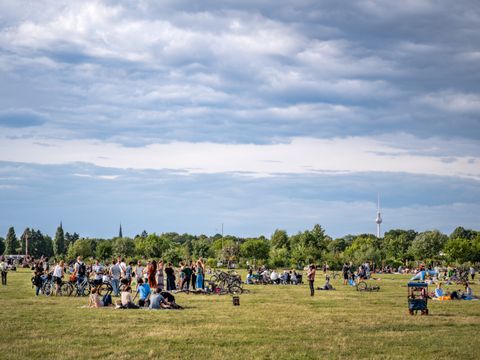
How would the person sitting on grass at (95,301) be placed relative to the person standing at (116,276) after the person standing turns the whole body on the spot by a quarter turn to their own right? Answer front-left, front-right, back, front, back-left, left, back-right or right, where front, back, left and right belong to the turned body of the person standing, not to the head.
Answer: right

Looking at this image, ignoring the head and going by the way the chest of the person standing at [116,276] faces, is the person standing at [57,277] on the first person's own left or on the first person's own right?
on the first person's own left

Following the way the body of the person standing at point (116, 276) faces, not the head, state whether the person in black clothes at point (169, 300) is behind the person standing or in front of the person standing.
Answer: behind

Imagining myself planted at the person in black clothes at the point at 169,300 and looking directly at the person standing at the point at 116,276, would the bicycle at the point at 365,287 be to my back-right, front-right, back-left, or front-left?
front-right

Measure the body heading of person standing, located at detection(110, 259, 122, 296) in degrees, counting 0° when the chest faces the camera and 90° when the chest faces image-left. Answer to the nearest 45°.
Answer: approximately 180°

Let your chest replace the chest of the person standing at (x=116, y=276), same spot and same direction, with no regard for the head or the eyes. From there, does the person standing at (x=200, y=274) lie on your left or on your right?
on your right

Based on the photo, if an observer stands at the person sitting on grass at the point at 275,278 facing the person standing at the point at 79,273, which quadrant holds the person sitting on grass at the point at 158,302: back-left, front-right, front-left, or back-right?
front-left

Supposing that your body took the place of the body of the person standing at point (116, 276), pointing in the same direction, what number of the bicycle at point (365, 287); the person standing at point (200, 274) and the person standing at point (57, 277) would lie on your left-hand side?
1

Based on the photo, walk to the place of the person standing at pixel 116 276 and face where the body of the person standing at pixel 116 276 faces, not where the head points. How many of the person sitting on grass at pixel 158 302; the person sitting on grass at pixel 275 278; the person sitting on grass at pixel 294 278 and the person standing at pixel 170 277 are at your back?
1

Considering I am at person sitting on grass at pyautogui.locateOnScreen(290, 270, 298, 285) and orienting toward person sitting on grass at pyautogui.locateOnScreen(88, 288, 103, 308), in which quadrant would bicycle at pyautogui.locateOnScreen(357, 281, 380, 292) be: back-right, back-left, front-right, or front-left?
front-left

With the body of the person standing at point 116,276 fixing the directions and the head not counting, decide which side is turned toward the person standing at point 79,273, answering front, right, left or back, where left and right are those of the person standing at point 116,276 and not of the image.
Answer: left

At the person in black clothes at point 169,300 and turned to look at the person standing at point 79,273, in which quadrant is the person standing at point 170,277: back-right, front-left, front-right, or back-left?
front-right

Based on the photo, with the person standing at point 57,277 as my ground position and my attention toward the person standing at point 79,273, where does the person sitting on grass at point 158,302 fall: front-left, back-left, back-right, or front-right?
front-right

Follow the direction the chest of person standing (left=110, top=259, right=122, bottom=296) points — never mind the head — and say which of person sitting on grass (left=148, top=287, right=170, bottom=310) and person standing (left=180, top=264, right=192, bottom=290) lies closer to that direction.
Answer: the person standing

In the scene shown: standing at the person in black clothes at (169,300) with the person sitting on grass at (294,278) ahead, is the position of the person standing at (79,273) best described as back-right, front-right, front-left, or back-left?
front-left
